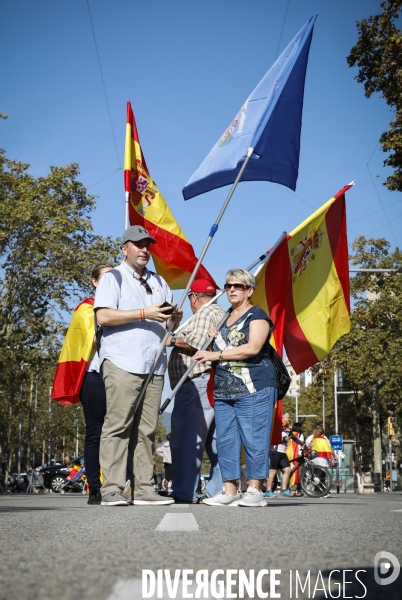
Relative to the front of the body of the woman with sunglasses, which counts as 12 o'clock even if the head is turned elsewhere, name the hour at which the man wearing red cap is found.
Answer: The man wearing red cap is roughly at 4 o'clock from the woman with sunglasses.

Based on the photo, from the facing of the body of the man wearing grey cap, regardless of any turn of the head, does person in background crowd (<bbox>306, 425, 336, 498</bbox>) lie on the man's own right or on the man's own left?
on the man's own left

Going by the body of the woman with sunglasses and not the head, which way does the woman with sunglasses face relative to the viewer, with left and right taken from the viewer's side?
facing the viewer and to the left of the viewer

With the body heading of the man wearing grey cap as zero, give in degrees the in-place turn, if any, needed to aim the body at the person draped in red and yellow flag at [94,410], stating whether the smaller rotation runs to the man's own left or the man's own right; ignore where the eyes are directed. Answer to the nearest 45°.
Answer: approximately 135° to the man's own left

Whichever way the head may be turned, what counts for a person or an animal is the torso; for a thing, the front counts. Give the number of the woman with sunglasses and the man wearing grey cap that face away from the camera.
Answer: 0

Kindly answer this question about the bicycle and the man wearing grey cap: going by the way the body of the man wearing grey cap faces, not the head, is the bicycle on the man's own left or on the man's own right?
on the man's own left

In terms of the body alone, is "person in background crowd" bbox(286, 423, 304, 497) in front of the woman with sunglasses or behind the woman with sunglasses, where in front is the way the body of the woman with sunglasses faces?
behind

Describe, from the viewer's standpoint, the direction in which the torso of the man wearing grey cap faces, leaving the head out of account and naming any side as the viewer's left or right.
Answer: facing the viewer and to the right of the viewer

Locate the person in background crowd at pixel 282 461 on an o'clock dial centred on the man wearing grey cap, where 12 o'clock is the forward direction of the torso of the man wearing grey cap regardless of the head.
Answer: The person in background crowd is roughly at 8 o'clock from the man wearing grey cap.

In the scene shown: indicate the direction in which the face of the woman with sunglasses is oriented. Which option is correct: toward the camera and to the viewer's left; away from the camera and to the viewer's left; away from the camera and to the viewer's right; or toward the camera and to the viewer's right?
toward the camera and to the viewer's left
